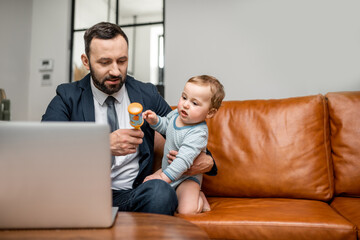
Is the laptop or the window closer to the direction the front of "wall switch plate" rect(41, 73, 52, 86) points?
the laptop

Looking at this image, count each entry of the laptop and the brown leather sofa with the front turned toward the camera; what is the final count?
1

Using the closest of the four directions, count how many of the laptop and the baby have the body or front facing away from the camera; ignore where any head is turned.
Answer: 1

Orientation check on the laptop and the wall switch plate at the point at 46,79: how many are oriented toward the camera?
1

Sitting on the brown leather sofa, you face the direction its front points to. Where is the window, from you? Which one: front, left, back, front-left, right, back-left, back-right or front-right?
back-right

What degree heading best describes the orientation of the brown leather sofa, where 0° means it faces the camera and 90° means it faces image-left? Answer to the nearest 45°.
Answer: approximately 0°

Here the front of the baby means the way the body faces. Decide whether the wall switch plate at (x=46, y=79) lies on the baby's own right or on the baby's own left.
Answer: on the baby's own right

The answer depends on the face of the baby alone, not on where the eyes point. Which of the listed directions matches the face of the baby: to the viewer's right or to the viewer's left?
to the viewer's left

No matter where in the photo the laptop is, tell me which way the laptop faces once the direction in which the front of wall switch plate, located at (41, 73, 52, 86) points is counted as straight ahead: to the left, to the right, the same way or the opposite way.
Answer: the opposite way

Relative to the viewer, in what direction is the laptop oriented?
away from the camera

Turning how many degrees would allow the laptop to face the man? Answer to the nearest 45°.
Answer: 0° — it already faces them
